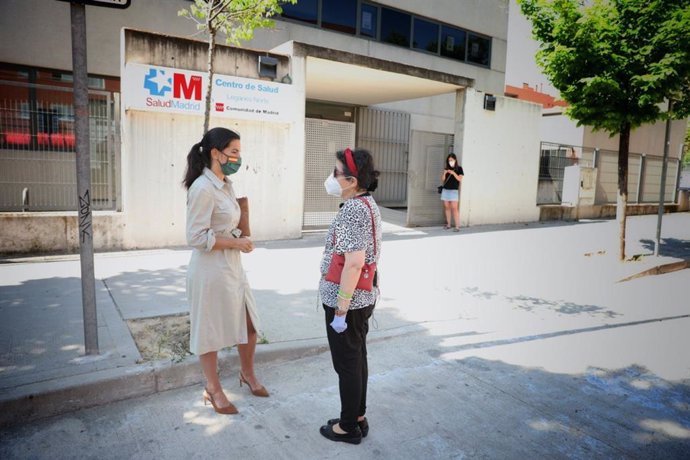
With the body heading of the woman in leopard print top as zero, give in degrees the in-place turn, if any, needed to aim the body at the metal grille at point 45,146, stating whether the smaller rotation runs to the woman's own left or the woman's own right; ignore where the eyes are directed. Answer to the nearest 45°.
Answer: approximately 45° to the woman's own right

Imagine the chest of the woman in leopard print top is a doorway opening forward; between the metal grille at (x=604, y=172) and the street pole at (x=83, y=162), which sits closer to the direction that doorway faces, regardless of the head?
the street pole

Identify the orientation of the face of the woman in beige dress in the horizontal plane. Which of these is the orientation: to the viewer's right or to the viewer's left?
to the viewer's right

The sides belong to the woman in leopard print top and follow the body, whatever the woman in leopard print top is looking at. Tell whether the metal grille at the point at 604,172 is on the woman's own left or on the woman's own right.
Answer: on the woman's own right

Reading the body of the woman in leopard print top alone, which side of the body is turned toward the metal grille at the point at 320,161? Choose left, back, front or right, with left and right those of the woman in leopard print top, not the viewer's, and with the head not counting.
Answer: right

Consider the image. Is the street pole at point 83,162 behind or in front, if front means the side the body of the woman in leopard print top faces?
in front

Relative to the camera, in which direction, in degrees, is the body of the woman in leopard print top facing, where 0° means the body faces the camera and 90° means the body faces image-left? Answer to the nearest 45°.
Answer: approximately 90°

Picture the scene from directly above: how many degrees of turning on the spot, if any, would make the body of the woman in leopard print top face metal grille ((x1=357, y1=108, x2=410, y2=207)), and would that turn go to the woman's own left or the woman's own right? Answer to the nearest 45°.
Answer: approximately 90° to the woman's own right

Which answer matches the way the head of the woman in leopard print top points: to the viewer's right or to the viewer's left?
to the viewer's left

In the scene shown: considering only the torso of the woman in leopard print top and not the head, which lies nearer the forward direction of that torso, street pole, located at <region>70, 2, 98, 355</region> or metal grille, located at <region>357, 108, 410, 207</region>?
the street pole

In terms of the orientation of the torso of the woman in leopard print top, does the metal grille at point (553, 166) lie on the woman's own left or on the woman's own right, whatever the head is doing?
on the woman's own right

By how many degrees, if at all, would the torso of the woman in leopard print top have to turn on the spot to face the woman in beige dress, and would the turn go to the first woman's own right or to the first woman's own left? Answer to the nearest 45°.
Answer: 0° — they already face them
